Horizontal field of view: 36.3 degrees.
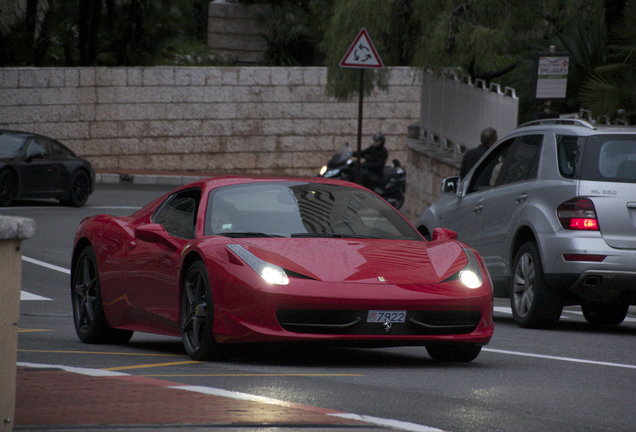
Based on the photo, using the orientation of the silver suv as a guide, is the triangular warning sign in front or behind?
in front

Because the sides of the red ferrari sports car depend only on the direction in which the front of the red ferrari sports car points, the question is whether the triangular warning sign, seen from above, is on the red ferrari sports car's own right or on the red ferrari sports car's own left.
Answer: on the red ferrari sports car's own left

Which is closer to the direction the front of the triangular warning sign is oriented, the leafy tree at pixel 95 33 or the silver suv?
the silver suv

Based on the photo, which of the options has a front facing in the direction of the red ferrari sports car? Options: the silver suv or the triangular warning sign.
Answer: the triangular warning sign

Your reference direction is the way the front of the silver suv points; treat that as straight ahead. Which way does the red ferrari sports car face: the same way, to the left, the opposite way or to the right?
the opposite way

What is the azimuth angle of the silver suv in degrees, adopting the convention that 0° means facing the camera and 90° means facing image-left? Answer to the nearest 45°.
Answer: approximately 135°

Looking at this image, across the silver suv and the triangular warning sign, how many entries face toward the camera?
1

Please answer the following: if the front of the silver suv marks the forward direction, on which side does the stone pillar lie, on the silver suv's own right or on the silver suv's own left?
on the silver suv's own left

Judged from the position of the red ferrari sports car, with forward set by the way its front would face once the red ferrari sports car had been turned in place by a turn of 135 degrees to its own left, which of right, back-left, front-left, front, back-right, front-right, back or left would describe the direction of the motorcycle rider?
front

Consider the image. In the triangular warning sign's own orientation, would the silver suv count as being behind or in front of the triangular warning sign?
in front

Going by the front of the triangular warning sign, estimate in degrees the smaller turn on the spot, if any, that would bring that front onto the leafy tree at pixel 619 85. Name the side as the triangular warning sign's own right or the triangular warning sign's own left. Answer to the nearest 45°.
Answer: approximately 90° to the triangular warning sign's own left

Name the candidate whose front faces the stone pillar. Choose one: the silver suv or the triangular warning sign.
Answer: the triangular warning sign

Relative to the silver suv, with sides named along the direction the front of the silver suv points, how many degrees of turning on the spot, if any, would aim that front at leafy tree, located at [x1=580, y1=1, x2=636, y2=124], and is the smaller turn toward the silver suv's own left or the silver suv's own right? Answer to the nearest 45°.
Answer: approximately 45° to the silver suv's own right
